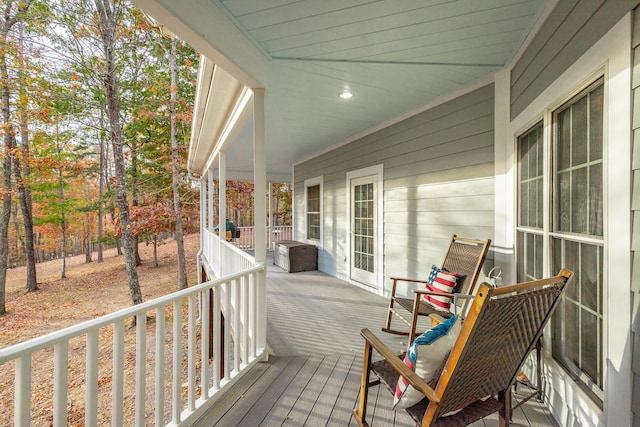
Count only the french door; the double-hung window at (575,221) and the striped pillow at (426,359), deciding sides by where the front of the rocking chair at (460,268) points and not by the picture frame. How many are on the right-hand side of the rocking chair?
1

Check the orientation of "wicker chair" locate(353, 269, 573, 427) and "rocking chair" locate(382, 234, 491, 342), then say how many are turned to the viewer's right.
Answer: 0

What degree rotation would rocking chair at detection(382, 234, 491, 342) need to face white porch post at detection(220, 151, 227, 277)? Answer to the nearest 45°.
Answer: approximately 45° to its right

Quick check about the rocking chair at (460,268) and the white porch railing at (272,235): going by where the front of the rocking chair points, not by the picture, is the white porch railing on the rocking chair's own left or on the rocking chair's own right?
on the rocking chair's own right

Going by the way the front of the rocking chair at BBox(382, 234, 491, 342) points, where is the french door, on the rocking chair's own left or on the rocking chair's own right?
on the rocking chair's own right

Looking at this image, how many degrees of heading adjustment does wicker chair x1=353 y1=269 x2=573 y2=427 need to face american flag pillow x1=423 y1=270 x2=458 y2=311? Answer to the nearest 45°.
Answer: approximately 45° to its right

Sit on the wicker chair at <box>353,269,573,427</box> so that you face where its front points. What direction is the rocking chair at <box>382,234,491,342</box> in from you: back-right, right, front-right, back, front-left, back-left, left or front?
front-right

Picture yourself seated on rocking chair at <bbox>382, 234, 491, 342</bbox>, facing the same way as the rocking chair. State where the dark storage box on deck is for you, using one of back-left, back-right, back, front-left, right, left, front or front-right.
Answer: right

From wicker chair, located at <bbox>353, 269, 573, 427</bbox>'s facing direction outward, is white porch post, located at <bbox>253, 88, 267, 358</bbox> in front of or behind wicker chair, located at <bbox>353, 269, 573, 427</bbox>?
in front

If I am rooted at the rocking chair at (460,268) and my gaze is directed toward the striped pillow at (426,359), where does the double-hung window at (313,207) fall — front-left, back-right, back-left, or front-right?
back-right

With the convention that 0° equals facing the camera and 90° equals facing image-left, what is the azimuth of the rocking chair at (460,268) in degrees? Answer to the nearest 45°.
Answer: approximately 45°
